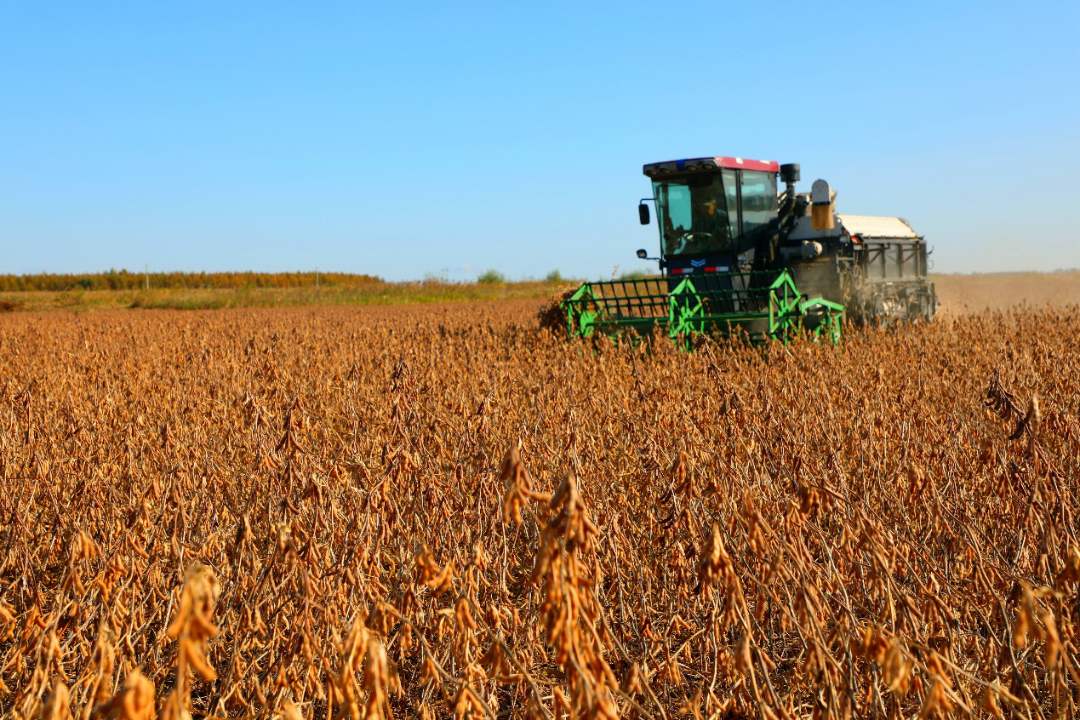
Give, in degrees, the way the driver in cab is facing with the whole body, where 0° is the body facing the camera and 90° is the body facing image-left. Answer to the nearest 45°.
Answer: approximately 45°

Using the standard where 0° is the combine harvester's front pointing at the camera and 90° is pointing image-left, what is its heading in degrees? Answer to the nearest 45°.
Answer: approximately 45°
